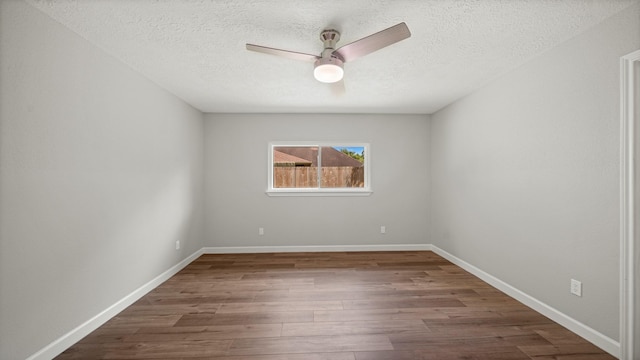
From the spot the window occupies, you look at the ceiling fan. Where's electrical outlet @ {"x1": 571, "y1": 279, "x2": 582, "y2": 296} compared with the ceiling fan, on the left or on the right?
left

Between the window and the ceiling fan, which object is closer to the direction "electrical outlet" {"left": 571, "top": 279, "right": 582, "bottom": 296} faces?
the ceiling fan

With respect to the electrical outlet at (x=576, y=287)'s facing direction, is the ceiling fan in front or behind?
in front

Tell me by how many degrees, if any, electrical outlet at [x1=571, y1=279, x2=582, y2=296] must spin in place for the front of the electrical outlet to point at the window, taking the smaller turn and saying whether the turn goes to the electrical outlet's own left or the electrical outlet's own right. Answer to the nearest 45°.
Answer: approximately 45° to the electrical outlet's own right

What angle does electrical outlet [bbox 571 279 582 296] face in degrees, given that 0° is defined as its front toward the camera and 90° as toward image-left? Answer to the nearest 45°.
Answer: approximately 45°
